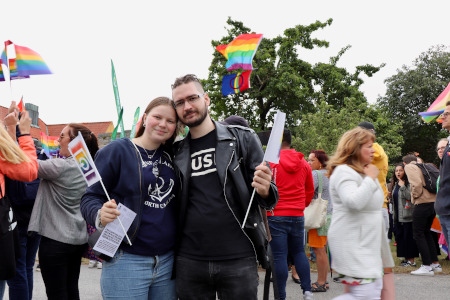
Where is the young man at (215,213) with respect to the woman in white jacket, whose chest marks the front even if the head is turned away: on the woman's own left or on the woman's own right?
on the woman's own right
